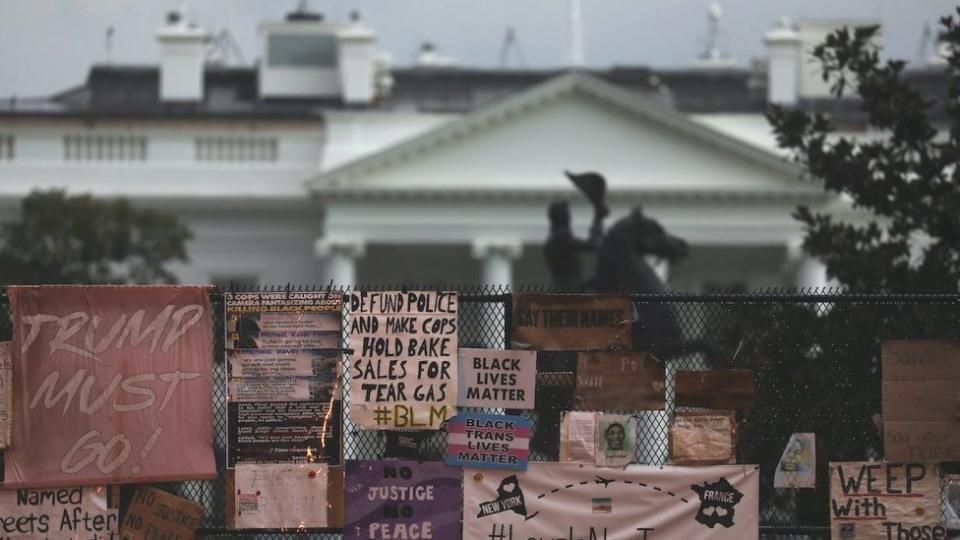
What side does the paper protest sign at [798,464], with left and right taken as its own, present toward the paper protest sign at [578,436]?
right

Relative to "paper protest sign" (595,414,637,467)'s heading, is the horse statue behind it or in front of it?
behind

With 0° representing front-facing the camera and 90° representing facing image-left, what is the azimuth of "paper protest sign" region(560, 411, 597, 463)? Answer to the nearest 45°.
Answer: approximately 0°

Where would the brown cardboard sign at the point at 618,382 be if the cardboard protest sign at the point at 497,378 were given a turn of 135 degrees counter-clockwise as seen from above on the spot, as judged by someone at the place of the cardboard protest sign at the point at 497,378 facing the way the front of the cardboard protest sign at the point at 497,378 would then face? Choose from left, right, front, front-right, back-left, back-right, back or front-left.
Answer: front-right

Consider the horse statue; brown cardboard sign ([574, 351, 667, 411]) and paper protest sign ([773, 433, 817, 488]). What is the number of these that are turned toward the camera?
2

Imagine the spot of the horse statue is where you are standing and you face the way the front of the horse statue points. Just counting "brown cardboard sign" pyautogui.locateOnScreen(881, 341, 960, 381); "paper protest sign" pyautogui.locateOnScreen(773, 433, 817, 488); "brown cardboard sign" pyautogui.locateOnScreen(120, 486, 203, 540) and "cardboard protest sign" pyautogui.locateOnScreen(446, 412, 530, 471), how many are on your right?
4

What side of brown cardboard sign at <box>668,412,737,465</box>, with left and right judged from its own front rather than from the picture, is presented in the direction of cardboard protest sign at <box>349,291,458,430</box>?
right
